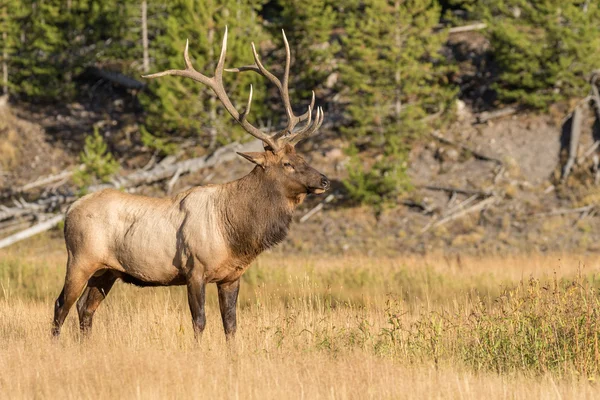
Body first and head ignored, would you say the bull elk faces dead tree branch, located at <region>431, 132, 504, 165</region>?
no

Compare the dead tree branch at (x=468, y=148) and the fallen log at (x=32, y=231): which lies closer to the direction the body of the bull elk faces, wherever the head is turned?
the dead tree branch

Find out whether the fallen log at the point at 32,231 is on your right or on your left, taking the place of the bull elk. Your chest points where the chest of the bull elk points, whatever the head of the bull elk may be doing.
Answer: on your left

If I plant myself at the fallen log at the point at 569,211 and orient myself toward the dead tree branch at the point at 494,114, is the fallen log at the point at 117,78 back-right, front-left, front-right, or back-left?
front-left

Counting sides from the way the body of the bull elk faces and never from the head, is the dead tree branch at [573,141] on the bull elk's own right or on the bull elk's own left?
on the bull elk's own left

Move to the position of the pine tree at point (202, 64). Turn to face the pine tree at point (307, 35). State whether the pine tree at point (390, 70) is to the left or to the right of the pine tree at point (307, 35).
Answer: right

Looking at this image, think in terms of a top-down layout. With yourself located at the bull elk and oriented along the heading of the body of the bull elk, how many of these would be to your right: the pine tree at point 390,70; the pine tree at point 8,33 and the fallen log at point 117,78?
0

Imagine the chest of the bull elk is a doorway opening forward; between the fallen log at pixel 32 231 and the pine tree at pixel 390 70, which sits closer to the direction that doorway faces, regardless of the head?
the pine tree

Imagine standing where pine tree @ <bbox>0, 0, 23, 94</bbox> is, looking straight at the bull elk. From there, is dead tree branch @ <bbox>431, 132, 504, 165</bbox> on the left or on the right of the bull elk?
left

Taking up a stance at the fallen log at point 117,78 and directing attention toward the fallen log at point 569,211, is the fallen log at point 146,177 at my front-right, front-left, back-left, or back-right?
front-right

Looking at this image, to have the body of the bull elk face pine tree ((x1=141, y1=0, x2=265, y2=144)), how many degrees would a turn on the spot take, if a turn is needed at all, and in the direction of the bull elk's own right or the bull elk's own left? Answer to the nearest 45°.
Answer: approximately 90° to the bull elk's own left

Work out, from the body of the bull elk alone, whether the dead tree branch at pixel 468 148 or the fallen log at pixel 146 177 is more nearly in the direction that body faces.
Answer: the dead tree branch

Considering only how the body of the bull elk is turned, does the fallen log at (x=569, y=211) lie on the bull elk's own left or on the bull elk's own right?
on the bull elk's own left

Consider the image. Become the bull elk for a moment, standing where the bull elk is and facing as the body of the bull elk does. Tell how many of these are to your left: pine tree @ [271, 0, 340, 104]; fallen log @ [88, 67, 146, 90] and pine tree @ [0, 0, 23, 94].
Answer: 3

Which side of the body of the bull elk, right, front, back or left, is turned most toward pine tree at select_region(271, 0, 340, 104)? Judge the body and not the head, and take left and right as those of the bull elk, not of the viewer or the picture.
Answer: left

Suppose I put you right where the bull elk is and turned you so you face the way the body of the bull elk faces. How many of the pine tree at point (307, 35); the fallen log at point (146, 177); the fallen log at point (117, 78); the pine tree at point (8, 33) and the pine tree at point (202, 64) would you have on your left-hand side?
5

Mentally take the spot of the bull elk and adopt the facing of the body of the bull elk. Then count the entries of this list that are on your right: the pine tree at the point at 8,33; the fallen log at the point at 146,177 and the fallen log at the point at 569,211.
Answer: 0

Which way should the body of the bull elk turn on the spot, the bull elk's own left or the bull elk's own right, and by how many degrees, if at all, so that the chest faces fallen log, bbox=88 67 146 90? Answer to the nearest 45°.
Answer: approximately 90° to the bull elk's own left

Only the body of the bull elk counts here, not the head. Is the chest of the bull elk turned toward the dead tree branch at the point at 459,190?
no

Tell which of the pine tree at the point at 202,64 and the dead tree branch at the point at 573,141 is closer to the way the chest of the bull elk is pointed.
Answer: the dead tree branch

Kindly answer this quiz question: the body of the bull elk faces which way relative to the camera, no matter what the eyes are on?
to the viewer's right
